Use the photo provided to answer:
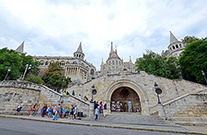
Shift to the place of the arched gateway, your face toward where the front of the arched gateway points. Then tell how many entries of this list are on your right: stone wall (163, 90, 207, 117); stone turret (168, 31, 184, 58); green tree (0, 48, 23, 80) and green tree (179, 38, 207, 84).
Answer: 1

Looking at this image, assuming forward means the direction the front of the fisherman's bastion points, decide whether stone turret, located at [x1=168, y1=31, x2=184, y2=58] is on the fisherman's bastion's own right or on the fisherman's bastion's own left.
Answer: on the fisherman's bastion's own left

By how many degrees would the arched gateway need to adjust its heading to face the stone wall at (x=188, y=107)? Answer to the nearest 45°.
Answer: approximately 45° to its left

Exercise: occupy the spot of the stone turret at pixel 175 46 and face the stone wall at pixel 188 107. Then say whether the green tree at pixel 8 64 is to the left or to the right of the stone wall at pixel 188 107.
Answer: right

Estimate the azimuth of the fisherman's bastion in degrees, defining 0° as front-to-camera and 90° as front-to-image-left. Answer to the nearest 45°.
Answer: approximately 0°

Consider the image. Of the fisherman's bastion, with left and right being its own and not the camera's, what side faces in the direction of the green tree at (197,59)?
left

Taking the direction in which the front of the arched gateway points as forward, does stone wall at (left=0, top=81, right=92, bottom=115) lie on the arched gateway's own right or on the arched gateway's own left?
on the arched gateway's own right

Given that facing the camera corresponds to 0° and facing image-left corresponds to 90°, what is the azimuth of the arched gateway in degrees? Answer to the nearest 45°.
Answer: approximately 0°

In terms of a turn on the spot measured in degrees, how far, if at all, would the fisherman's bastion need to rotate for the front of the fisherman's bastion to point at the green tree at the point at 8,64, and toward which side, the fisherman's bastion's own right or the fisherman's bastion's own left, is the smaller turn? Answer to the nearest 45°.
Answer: approximately 90° to the fisherman's bastion's own right

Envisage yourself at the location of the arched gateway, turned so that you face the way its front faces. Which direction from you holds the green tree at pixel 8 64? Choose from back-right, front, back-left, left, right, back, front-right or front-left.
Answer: right
